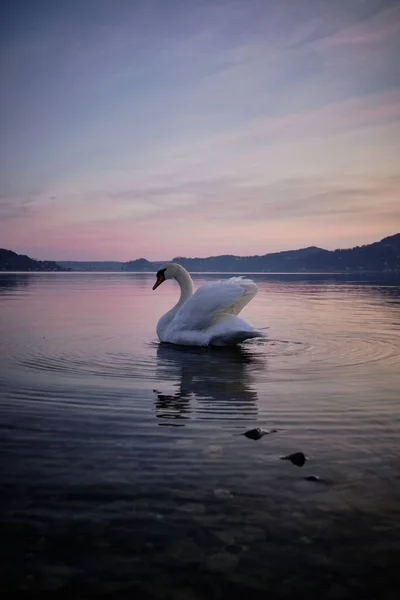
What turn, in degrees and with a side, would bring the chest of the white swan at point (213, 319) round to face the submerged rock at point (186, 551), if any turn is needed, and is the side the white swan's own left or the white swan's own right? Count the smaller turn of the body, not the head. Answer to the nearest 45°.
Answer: approximately 90° to the white swan's own left

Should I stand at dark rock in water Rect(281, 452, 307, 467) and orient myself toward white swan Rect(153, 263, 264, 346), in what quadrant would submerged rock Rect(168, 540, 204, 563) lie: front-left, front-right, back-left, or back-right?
back-left

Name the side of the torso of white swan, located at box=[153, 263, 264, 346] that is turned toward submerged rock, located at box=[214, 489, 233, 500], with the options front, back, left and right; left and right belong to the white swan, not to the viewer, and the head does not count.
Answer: left

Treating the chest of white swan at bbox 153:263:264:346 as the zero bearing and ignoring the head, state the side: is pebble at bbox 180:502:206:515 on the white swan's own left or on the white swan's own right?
on the white swan's own left

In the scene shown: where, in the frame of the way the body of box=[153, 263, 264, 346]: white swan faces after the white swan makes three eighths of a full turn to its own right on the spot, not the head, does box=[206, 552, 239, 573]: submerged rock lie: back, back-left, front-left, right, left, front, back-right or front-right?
back-right

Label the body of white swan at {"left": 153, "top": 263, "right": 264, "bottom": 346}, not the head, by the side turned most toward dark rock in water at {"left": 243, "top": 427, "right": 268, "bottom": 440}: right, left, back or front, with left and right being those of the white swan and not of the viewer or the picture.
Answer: left

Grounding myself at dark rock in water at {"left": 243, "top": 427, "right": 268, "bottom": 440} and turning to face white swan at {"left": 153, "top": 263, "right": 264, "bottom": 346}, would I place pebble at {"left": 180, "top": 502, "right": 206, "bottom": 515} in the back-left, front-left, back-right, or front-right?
back-left

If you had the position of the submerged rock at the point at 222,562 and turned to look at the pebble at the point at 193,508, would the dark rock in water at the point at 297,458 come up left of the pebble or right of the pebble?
right

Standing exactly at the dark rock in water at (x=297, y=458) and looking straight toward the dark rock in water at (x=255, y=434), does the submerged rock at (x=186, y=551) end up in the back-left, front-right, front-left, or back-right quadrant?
back-left

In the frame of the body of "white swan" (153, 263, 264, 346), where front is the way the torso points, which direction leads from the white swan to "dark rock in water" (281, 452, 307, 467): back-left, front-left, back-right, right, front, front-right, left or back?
left

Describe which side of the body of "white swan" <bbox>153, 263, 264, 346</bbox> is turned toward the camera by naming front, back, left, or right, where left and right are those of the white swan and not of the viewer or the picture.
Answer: left

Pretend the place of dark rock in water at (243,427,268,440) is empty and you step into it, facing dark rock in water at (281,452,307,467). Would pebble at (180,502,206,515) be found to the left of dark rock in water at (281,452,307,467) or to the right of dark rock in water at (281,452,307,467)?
right
